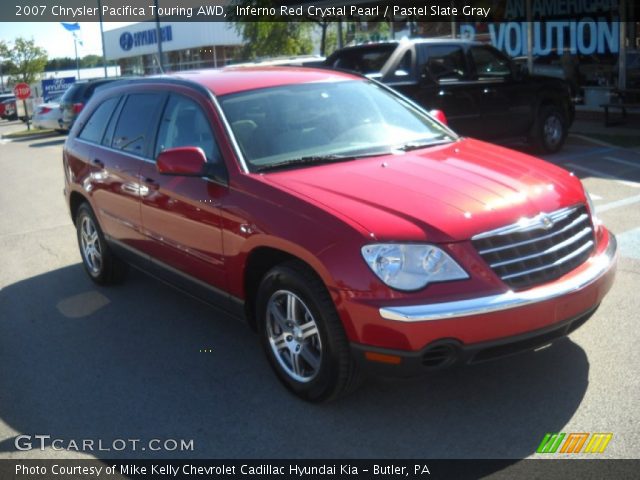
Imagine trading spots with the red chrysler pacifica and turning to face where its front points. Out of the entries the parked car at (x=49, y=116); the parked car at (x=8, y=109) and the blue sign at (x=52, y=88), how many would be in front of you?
0

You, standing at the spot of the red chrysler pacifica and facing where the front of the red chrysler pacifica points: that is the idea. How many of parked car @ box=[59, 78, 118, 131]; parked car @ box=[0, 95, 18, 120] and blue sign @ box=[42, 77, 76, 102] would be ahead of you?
0

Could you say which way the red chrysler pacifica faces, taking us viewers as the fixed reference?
facing the viewer and to the right of the viewer

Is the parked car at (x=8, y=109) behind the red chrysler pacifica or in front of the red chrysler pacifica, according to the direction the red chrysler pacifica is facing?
behind

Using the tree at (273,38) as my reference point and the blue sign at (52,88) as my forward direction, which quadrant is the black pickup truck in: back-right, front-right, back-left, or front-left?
back-left

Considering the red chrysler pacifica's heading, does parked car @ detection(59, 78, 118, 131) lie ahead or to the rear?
to the rear

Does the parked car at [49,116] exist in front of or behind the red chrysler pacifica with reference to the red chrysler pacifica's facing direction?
behind

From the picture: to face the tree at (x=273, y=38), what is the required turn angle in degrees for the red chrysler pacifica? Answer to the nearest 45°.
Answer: approximately 135° to its left

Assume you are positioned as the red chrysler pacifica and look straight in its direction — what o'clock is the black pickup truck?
The black pickup truck is roughly at 8 o'clock from the red chrysler pacifica.

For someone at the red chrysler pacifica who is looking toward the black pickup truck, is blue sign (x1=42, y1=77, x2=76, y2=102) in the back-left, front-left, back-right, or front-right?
front-left

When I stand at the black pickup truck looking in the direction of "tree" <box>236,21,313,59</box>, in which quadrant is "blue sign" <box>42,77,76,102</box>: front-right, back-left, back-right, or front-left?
front-left
